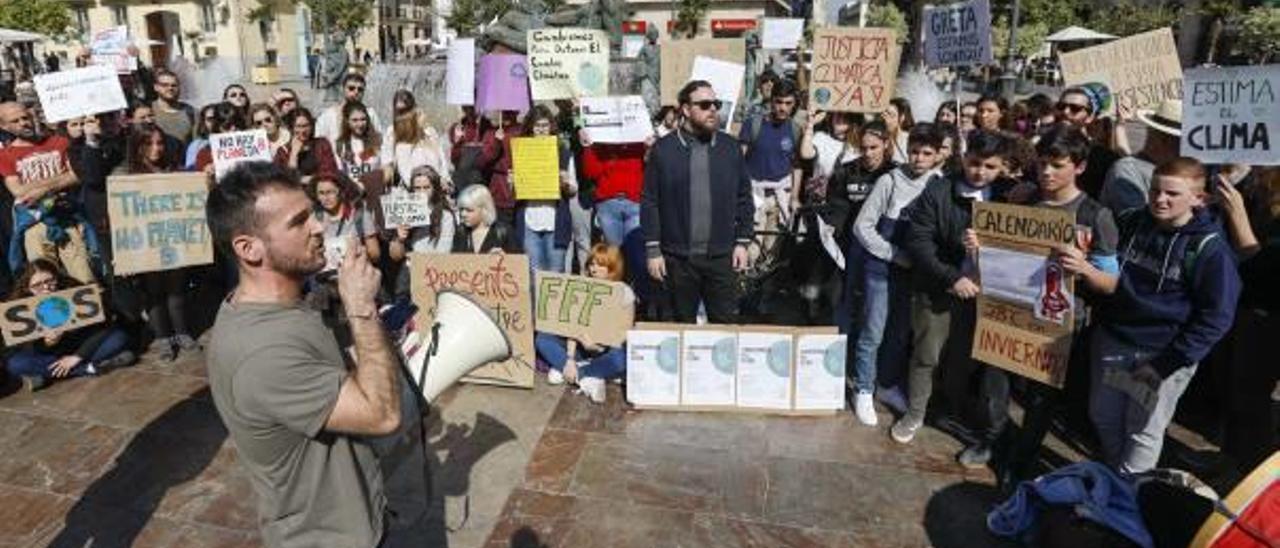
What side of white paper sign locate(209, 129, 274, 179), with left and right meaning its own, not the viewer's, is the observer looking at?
front

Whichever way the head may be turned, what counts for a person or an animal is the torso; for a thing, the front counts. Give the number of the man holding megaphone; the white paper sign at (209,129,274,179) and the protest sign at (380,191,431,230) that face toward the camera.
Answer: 2

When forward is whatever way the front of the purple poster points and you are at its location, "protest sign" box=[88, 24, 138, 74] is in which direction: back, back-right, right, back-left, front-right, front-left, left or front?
back-right

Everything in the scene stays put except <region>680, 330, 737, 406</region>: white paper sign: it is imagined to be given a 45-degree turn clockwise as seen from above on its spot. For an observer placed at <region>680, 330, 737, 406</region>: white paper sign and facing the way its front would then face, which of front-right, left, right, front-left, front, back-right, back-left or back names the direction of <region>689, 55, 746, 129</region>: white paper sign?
back-right

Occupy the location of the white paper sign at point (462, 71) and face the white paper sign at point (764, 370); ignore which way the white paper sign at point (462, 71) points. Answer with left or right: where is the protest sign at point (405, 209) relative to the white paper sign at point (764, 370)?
right

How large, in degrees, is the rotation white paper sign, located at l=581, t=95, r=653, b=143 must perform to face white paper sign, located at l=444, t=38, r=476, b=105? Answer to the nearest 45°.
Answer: approximately 135° to its right

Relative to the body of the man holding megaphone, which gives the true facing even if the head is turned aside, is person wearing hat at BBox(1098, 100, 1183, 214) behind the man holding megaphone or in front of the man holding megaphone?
in front

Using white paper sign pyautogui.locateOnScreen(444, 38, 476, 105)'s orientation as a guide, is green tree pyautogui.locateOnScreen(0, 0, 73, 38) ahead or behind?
behind

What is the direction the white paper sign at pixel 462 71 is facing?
toward the camera

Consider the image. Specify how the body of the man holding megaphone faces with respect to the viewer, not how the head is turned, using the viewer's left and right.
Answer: facing to the right of the viewer

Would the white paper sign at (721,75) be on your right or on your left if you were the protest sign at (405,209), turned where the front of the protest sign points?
on your left

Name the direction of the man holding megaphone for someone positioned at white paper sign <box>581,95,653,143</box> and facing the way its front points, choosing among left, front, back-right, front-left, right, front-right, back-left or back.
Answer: front

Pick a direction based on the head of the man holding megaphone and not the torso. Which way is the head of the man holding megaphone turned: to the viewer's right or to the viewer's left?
to the viewer's right
